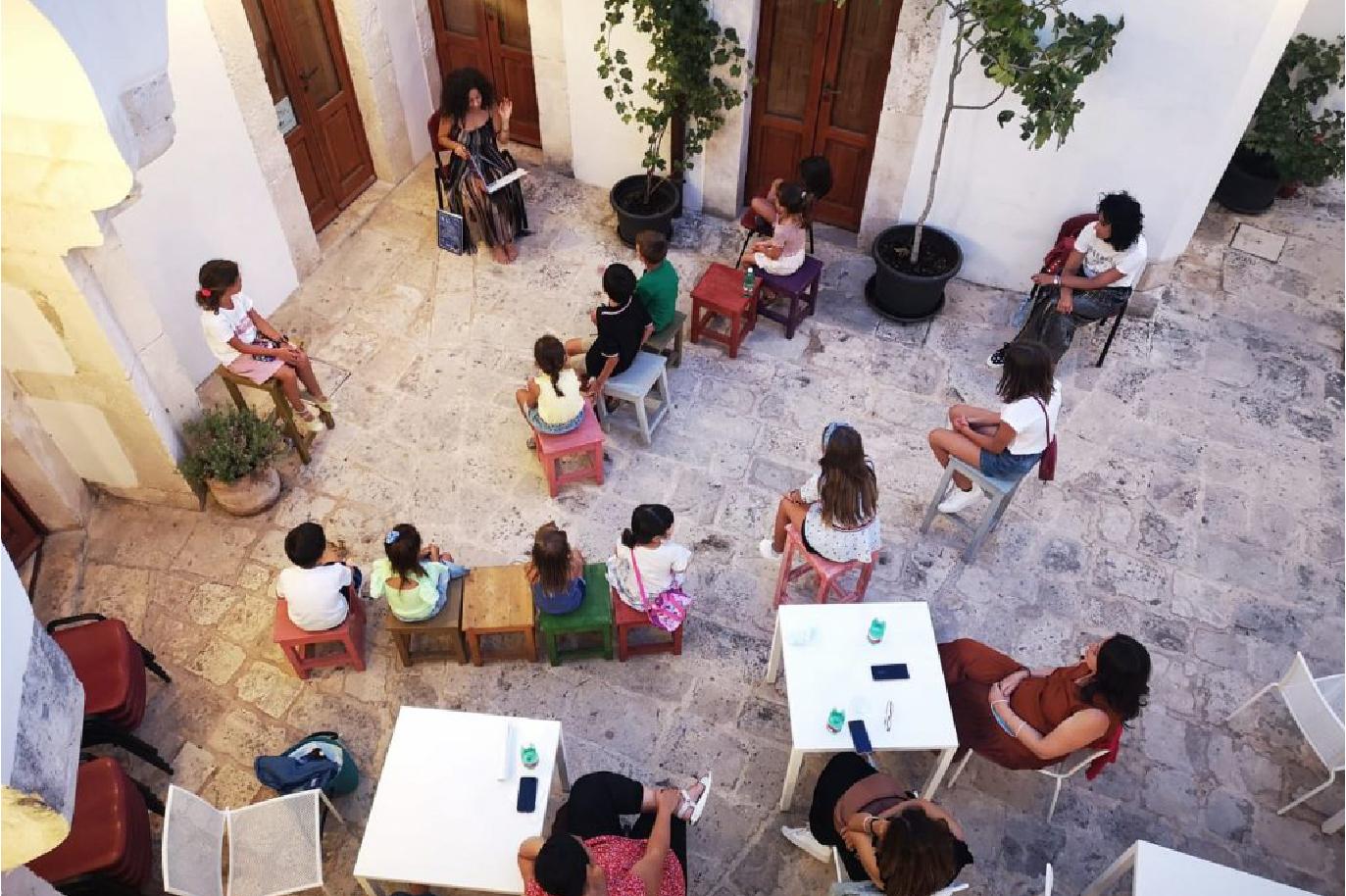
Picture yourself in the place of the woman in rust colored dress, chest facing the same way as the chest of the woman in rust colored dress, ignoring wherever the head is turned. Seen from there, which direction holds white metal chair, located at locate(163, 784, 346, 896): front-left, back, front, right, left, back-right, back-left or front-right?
front-left

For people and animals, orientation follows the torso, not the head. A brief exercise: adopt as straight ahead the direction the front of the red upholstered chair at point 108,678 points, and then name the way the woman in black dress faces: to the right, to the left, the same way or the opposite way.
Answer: to the right

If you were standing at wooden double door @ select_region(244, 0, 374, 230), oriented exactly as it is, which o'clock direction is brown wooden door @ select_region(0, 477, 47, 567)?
The brown wooden door is roughly at 3 o'clock from the wooden double door.

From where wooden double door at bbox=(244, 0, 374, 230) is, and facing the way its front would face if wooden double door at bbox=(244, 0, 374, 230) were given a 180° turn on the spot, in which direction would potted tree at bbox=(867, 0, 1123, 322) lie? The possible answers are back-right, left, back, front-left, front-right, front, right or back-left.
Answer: back

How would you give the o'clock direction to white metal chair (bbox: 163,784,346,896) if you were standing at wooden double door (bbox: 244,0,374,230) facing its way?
The white metal chair is roughly at 2 o'clock from the wooden double door.

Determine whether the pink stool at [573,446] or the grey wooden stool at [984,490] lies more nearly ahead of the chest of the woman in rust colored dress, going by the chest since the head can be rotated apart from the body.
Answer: the pink stool

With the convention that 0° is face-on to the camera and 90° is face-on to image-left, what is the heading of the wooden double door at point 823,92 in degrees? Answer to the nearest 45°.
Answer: approximately 0°

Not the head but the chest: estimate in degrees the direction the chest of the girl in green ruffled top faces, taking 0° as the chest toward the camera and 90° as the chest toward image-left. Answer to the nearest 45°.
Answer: approximately 225°

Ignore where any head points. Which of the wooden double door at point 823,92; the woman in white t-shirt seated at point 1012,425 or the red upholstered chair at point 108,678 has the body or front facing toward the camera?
the wooden double door

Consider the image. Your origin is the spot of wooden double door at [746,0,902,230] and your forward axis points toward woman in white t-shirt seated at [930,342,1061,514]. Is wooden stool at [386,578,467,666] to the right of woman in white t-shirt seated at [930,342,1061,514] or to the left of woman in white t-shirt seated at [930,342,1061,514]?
right

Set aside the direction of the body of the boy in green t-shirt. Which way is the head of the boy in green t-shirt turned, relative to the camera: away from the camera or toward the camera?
away from the camera

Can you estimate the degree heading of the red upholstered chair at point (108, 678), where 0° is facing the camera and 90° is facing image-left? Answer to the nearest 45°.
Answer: approximately 270°

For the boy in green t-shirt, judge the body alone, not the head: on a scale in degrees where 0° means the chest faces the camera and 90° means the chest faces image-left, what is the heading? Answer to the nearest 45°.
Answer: approximately 135°

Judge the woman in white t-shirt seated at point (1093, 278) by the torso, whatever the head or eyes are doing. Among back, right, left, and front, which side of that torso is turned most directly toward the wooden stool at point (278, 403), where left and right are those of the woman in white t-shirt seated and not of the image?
front

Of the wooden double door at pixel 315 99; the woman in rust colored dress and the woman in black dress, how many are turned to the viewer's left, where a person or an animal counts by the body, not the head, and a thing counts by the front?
1

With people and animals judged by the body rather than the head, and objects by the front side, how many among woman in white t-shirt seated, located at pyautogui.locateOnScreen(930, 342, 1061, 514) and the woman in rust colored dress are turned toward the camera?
0

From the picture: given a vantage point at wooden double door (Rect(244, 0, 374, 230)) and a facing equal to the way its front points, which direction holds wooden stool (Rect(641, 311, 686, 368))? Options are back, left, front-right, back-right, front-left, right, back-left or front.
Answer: front

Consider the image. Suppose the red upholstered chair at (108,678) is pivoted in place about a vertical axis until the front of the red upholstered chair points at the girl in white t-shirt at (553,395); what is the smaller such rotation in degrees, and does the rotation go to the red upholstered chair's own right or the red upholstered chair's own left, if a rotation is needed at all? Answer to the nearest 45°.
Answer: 0° — it already faces them

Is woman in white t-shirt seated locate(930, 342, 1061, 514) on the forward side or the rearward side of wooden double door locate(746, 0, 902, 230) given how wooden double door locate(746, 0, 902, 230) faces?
on the forward side

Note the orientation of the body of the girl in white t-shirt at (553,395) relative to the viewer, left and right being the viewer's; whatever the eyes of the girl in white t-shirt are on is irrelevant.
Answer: facing away from the viewer and to the left of the viewer

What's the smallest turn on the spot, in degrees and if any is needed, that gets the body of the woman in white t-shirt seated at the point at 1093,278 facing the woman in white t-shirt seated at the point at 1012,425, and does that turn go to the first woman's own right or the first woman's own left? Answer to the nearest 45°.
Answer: approximately 45° to the first woman's own left
